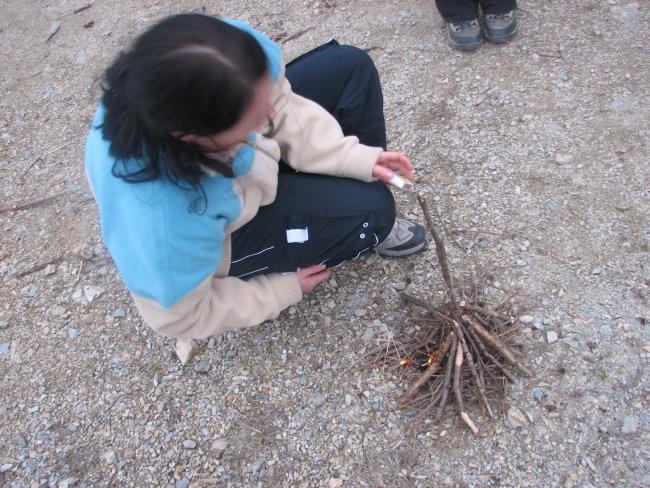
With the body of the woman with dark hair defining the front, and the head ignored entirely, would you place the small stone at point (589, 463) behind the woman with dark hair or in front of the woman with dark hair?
in front

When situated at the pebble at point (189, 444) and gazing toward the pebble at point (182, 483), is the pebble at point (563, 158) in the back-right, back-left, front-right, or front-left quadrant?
back-left

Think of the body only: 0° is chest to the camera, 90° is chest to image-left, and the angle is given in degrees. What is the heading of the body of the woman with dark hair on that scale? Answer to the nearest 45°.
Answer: approximately 270°

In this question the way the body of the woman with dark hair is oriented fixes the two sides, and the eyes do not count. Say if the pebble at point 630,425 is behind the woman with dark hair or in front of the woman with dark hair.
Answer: in front
